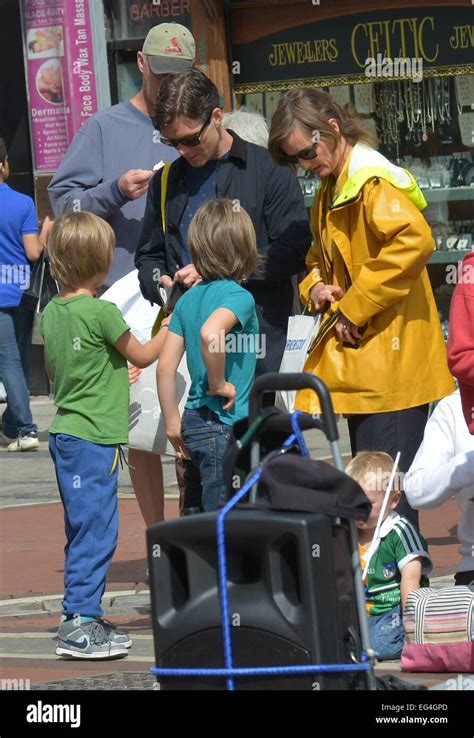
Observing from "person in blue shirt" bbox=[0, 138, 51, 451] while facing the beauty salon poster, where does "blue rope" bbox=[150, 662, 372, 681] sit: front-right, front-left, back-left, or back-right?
back-right

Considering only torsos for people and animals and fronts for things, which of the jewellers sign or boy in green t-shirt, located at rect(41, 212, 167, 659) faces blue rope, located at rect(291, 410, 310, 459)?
the jewellers sign

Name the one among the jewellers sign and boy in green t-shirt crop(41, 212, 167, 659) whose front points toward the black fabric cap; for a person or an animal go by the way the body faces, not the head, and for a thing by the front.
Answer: the jewellers sign

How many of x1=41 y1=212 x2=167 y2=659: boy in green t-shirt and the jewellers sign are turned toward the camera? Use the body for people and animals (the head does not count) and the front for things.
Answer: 1

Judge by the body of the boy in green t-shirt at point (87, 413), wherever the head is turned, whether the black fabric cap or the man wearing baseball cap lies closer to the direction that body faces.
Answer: the man wearing baseball cap

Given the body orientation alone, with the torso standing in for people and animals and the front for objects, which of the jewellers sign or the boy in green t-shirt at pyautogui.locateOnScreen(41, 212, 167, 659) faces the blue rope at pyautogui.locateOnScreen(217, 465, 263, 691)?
the jewellers sign

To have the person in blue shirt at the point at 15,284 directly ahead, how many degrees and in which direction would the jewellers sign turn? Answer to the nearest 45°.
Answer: approximately 90° to its right
